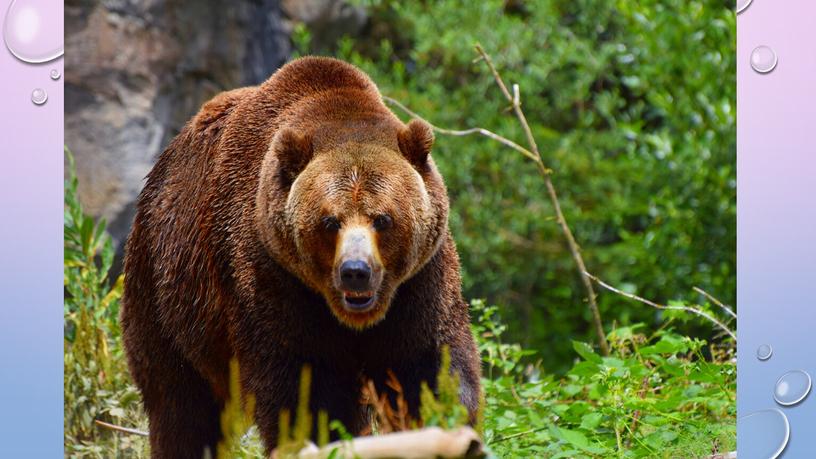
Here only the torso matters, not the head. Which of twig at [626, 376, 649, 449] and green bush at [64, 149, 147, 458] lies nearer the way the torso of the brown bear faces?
the twig

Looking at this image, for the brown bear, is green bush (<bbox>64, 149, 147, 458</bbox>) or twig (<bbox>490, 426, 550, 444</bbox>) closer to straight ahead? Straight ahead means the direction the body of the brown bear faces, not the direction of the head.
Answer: the twig

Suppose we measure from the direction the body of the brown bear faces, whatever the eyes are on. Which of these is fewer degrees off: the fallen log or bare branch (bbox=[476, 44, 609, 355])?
the fallen log

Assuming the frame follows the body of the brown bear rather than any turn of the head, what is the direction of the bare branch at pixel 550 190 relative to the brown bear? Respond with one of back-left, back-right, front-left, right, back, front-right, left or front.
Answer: left

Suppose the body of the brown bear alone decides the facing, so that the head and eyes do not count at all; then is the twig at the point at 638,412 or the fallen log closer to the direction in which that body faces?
the fallen log

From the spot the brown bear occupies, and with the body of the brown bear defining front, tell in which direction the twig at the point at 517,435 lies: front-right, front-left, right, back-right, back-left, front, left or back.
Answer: left

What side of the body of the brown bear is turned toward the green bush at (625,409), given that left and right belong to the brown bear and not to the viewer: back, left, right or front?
left

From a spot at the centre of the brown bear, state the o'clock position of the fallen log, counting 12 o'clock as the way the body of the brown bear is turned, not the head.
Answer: The fallen log is roughly at 1 o'clock from the brown bear.

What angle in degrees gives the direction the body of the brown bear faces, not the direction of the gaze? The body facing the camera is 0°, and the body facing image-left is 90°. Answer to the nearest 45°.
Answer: approximately 315°
